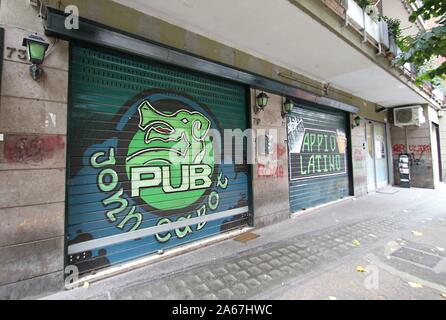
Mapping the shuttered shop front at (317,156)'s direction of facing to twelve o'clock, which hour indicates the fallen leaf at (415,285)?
The fallen leaf is roughly at 1 o'clock from the shuttered shop front.

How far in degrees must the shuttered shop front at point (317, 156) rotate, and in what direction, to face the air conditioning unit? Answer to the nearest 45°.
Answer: approximately 90° to its left

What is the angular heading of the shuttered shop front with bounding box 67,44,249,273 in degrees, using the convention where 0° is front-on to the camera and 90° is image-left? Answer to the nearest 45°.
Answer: approximately 315°

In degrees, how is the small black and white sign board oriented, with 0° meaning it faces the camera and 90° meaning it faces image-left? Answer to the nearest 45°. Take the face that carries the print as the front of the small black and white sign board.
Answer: approximately 0°
